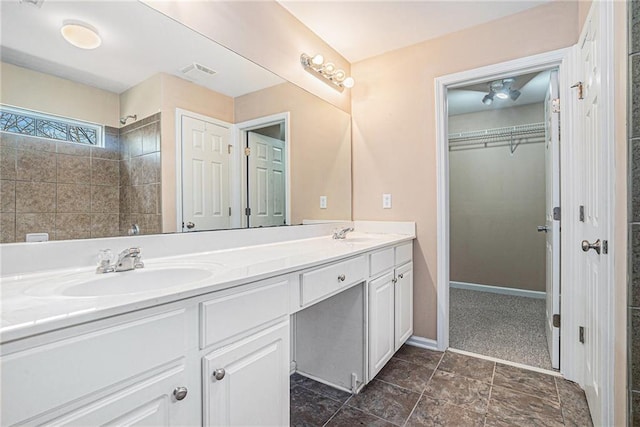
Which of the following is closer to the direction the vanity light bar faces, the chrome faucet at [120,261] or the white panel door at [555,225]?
the white panel door

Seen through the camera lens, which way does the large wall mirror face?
facing the viewer and to the right of the viewer

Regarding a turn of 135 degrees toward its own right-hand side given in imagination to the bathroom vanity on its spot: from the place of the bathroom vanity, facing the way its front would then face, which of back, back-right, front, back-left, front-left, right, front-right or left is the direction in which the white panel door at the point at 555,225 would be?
back

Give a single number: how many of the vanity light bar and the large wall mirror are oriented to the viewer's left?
0

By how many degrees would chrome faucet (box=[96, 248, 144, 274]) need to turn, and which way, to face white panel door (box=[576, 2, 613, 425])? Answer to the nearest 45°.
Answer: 0° — it already faces it

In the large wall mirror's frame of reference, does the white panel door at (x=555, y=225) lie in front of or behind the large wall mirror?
in front

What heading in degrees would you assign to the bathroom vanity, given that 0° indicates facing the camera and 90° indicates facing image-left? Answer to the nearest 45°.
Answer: approximately 315°

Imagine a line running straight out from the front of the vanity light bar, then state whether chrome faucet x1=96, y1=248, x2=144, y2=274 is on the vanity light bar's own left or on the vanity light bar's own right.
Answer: on the vanity light bar's own right

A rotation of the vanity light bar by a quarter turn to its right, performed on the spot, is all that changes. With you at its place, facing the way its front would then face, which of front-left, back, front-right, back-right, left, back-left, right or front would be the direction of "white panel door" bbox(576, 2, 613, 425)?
left
